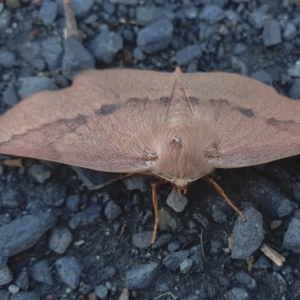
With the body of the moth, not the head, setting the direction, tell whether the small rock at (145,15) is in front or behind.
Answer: behind

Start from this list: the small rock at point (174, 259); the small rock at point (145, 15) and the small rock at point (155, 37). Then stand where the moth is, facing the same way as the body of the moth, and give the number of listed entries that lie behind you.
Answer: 2

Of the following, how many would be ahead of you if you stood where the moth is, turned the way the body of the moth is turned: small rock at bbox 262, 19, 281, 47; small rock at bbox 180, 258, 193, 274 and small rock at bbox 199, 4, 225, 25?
1

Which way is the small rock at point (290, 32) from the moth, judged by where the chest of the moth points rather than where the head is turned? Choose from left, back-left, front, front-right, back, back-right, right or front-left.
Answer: back-left

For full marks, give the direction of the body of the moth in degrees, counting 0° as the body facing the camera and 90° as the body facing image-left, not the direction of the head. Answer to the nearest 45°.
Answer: approximately 0°

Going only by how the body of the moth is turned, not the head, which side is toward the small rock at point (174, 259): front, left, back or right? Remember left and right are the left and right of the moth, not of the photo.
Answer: front

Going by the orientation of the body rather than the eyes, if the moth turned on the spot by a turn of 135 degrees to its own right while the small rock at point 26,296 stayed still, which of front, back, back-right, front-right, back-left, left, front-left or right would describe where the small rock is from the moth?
left

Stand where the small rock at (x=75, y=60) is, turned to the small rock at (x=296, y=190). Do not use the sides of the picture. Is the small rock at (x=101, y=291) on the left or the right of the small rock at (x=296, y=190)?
right

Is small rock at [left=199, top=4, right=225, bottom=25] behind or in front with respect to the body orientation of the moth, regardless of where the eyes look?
behind

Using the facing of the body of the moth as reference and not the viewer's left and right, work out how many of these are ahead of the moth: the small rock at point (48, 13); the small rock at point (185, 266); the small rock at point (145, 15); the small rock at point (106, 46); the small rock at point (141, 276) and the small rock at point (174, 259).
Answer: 3

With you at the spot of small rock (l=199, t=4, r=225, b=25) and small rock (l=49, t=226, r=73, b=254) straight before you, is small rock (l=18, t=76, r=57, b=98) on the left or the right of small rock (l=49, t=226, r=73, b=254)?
right

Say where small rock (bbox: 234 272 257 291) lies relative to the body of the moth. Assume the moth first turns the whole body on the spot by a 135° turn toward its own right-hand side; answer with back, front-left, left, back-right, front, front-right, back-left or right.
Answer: back

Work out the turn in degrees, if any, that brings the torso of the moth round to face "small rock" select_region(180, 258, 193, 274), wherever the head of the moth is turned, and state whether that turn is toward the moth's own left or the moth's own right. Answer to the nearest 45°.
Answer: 0° — it already faces it
